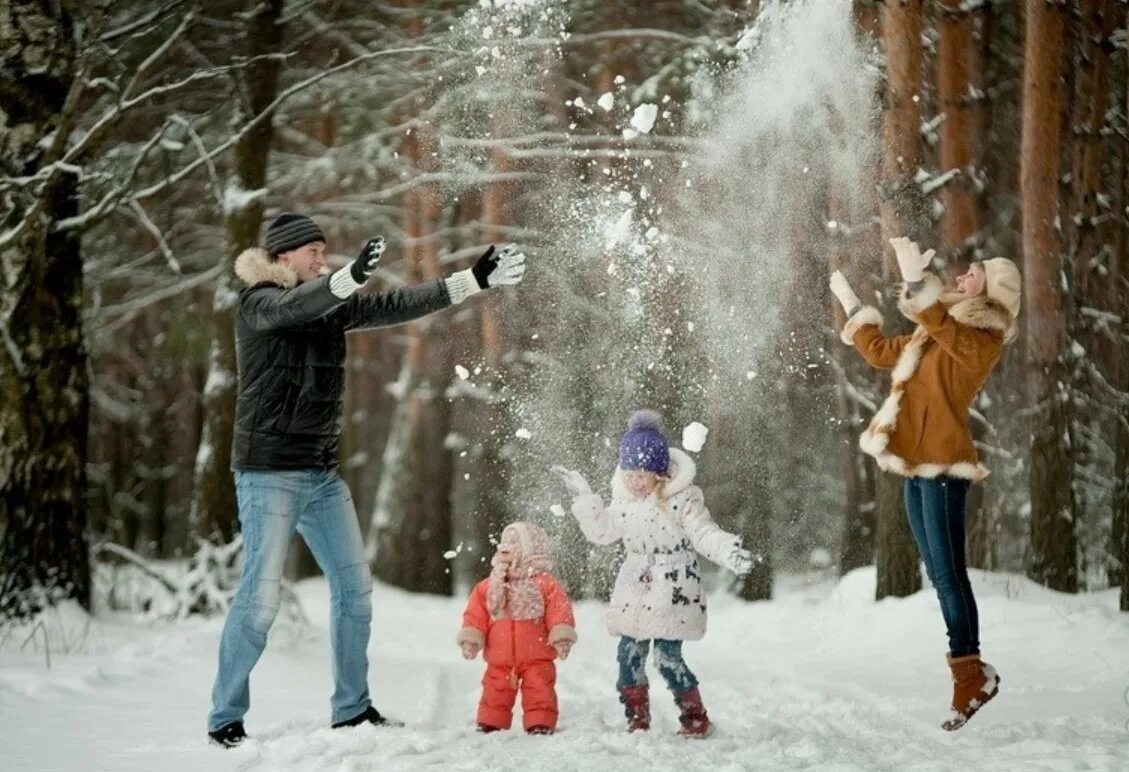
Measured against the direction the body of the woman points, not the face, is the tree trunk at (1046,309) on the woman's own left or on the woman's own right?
on the woman's own right

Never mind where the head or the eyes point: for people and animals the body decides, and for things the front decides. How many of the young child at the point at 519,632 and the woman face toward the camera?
1

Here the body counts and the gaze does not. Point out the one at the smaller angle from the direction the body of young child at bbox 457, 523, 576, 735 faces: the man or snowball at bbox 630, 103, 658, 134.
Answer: the man

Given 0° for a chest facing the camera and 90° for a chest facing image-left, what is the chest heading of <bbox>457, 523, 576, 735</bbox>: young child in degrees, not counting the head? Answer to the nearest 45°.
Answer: approximately 0°

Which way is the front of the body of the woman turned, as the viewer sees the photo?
to the viewer's left

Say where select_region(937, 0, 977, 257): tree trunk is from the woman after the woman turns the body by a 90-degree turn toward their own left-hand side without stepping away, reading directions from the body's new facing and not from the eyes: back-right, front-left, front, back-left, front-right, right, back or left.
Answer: back

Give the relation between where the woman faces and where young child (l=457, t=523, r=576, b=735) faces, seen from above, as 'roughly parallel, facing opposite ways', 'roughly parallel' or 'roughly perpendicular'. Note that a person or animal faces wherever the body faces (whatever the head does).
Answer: roughly perpendicular

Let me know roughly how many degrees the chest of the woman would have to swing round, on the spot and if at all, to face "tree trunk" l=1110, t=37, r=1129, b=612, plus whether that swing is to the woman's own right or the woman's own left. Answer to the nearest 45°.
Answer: approximately 90° to the woman's own right

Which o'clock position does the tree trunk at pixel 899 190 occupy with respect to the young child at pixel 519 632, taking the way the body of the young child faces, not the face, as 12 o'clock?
The tree trunk is roughly at 7 o'clock from the young child.
